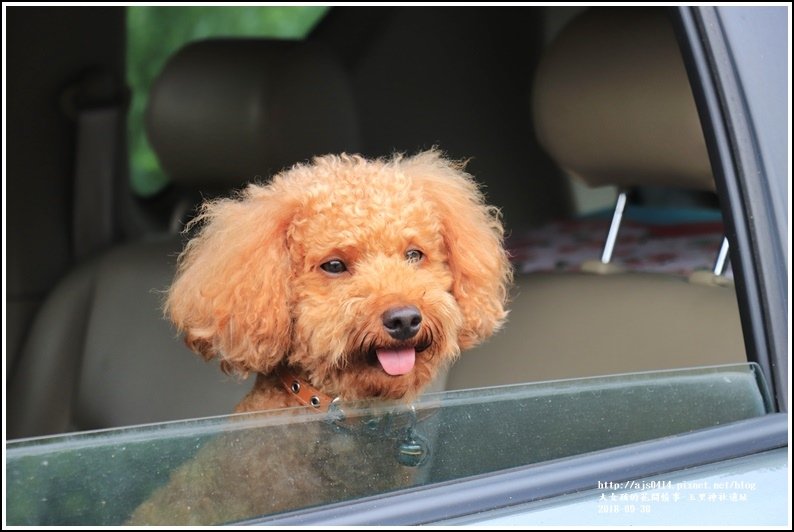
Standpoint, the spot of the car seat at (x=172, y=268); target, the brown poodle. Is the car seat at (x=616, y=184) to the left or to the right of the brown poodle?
left

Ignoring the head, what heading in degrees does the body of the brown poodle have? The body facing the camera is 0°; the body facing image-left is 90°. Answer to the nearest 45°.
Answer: approximately 315°

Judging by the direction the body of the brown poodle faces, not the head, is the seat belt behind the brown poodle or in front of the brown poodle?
behind

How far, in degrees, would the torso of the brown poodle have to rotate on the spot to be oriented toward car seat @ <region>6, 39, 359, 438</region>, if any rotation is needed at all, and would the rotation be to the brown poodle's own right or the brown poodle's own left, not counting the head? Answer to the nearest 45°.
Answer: approximately 135° to the brown poodle's own left

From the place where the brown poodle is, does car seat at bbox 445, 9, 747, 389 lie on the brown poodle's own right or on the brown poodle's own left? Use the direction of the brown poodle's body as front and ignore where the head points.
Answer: on the brown poodle's own left
